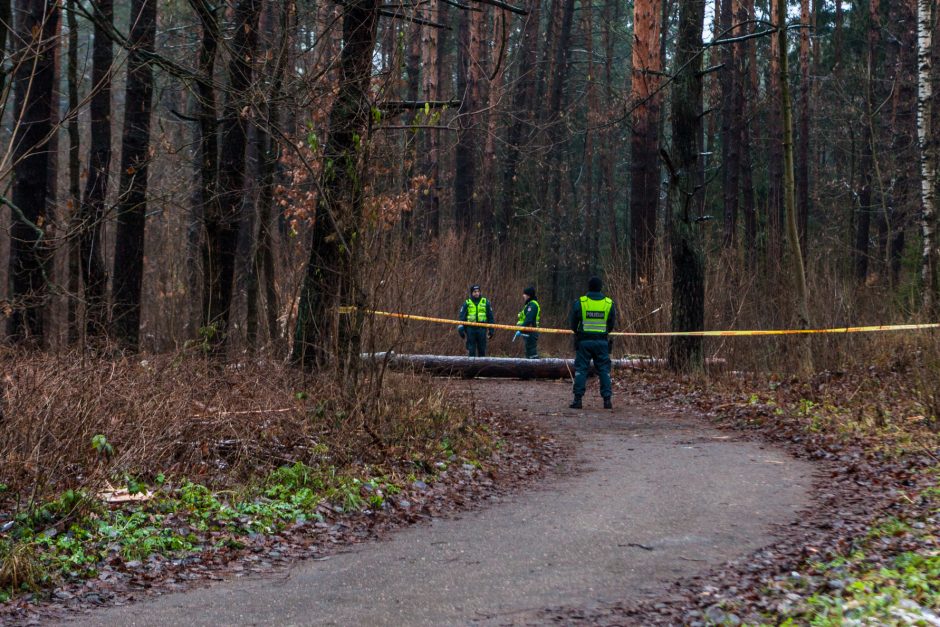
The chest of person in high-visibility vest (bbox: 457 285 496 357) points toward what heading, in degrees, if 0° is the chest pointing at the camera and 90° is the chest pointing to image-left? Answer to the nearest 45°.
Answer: approximately 0°

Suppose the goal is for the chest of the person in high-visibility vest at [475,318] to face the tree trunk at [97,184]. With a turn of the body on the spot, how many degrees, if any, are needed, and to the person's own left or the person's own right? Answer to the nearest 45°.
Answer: approximately 45° to the person's own right

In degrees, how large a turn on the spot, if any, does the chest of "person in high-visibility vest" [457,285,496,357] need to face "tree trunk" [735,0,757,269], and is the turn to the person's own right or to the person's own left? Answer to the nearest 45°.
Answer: approximately 135° to the person's own left

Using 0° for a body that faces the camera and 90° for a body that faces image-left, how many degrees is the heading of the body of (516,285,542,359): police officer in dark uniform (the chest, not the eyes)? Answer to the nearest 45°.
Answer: approximately 90°

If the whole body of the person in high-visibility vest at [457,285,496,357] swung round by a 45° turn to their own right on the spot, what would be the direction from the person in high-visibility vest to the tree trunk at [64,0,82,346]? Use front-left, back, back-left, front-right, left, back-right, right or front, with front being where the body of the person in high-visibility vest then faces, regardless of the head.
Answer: front

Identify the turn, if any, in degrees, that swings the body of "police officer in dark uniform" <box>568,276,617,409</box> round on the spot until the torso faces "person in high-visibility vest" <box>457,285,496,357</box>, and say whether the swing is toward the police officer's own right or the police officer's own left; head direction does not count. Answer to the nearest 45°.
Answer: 0° — they already face them

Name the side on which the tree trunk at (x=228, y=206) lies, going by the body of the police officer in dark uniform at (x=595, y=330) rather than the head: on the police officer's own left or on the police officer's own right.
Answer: on the police officer's own left

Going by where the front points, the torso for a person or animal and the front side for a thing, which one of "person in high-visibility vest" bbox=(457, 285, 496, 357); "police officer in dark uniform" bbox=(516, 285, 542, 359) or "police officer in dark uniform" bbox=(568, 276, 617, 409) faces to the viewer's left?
"police officer in dark uniform" bbox=(516, 285, 542, 359)

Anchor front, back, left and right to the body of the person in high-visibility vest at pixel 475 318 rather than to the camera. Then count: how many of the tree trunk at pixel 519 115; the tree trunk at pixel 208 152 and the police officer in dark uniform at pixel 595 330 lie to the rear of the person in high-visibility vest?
1

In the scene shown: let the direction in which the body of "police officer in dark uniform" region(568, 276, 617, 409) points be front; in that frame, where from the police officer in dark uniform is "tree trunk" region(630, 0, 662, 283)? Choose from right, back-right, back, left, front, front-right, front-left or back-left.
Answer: front

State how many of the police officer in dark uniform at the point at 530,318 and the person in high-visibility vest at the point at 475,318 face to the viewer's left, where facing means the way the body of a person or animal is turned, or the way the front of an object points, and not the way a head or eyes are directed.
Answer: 1

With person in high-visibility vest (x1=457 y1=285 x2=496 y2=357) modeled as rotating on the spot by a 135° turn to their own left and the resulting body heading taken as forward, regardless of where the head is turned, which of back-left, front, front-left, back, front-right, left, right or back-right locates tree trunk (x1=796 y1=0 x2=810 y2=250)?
front

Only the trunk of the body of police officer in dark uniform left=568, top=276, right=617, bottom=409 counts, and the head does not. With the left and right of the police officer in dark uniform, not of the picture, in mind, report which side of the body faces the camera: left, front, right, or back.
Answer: back

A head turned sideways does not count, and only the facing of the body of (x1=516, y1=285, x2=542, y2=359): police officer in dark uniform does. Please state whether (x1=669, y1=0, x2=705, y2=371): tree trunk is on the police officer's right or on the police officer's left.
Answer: on the police officer's left

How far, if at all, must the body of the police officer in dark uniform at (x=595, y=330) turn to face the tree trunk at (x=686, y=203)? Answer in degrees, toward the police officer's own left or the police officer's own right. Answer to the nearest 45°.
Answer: approximately 45° to the police officer's own right

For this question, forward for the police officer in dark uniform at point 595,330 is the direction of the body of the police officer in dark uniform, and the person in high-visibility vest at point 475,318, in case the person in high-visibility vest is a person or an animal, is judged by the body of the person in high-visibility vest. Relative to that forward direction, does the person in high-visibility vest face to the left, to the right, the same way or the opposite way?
the opposite way
